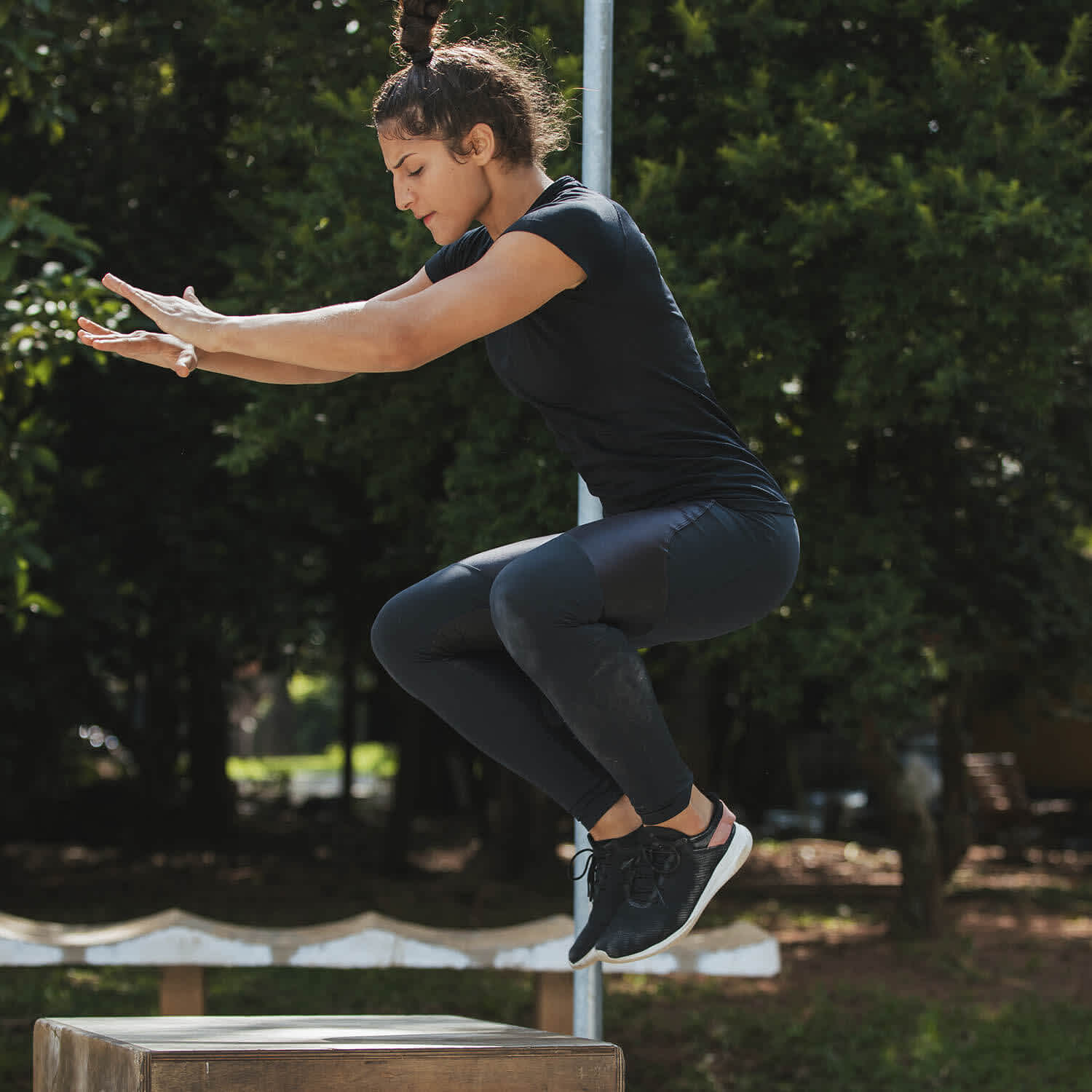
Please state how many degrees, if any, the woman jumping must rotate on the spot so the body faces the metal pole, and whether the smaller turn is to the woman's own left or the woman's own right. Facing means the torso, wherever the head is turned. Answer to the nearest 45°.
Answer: approximately 90° to the woman's own right

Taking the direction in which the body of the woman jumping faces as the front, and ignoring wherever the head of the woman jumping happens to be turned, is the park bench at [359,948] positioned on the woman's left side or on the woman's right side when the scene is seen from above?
on the woman's right side

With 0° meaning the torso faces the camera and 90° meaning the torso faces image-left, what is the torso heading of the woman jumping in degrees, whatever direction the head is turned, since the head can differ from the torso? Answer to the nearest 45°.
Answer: approximately 90°

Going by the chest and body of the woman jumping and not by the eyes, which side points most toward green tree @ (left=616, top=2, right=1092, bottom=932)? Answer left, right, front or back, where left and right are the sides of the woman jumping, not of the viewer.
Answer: right
